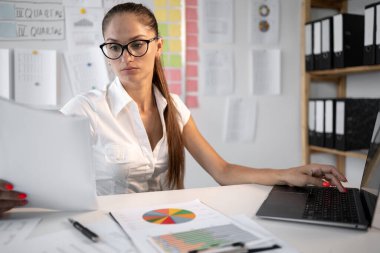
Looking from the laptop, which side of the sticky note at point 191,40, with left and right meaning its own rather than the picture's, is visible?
front

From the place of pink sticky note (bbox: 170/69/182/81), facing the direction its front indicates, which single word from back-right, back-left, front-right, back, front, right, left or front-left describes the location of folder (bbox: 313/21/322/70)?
left

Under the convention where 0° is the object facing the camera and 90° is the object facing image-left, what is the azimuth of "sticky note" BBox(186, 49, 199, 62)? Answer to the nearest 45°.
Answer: approximately 0°

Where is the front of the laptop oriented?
to the viewer's left

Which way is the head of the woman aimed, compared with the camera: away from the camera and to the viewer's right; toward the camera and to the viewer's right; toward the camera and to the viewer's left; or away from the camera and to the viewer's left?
toward the camera and to the viewer's left
